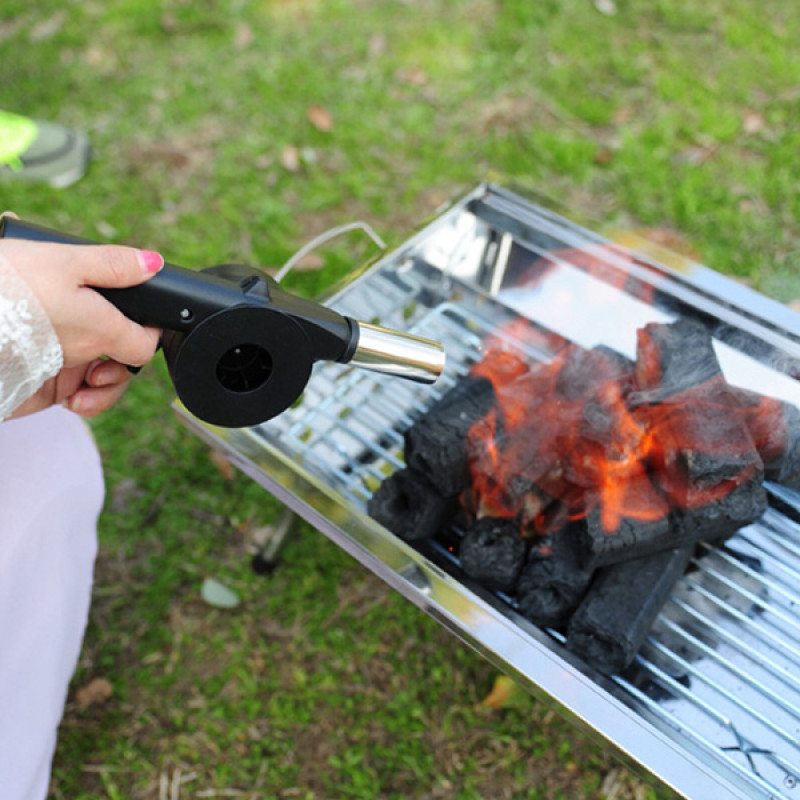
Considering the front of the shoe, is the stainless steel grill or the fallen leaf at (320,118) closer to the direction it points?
the fallen leaf

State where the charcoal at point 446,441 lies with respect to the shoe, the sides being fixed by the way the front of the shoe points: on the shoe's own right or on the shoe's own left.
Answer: on the shoe's own right

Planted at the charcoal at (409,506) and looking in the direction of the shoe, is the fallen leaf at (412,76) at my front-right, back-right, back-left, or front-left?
front-right

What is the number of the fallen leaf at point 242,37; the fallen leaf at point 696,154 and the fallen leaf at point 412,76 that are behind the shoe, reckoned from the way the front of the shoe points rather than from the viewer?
0

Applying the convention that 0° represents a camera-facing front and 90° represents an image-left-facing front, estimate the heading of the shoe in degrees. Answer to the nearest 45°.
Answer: approximately 270°

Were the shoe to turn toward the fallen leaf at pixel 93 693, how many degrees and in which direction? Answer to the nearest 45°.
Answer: approximately 90° to its right

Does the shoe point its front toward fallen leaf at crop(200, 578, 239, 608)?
no

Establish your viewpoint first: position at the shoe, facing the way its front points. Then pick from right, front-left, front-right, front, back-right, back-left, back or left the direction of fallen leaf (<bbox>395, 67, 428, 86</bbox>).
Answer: front

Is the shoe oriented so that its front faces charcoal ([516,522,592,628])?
no

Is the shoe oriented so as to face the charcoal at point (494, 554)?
no

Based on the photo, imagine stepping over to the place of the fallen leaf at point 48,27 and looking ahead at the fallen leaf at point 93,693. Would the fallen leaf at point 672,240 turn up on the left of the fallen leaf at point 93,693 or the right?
left

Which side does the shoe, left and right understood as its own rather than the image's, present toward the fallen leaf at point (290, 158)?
front

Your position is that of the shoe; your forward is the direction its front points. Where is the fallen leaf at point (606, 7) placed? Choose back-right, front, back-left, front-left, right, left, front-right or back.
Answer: front
